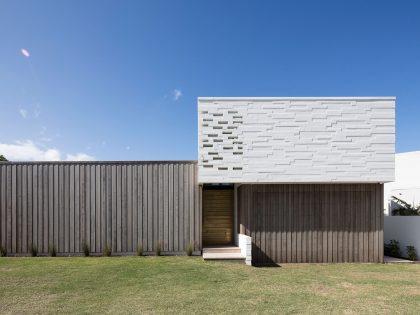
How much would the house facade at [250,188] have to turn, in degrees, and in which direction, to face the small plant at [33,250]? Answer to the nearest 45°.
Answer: approximately 90° to its right

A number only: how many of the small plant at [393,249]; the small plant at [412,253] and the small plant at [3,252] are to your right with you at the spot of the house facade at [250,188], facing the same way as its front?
1

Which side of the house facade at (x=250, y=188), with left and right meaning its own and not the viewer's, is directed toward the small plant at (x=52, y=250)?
right

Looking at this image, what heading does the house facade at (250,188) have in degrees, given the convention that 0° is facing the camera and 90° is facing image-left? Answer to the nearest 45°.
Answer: approximately 0°

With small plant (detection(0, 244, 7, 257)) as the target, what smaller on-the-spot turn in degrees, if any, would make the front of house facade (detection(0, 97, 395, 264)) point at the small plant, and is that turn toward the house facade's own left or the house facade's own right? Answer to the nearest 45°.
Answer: approximately 90° to the house facade's own right

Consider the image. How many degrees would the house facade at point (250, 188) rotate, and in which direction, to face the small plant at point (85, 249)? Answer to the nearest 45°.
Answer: approximately 90° to its right

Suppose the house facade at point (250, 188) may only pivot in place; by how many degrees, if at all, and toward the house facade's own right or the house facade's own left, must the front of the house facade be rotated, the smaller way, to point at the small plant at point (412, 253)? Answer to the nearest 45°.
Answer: approximately 90° to the house facade's own left
